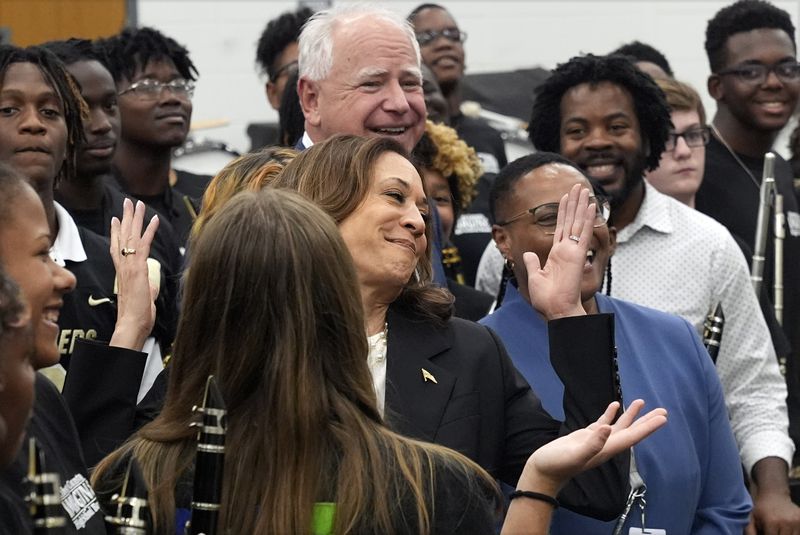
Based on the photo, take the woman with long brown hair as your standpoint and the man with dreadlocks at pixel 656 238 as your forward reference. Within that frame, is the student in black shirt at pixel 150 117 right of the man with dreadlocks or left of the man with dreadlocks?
left

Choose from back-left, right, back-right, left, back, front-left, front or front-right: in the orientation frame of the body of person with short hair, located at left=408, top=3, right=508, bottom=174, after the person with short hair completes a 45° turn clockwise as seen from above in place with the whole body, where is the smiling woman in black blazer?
front-left

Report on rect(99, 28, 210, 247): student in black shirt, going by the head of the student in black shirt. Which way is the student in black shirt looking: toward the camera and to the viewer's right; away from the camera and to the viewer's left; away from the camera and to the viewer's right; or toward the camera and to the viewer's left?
toward the camera and to the viewer's right

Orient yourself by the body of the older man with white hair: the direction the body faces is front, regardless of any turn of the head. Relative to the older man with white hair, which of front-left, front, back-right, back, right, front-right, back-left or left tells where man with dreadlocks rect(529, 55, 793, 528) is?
front-left

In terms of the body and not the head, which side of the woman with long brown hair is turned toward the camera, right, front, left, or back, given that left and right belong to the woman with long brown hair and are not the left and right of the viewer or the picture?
back

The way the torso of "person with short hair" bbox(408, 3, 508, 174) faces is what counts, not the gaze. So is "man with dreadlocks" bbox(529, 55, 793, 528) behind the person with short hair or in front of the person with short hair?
in front

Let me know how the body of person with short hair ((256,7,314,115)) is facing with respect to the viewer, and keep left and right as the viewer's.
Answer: facing the viewer and to the right of the viewer

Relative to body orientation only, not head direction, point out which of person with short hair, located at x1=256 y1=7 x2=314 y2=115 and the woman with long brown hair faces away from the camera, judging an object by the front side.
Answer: the woman with long brown hair

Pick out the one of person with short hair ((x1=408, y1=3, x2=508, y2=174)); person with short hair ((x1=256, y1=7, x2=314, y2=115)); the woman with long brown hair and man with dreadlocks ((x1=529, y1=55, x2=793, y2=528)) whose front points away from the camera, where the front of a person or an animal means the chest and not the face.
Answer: the woman with long brown hair

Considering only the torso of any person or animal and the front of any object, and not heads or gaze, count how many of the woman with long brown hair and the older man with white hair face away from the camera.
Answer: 1

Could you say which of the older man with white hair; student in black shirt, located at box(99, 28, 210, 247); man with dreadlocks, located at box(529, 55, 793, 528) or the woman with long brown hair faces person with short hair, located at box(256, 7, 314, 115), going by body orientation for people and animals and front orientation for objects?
the woman with long brown hair

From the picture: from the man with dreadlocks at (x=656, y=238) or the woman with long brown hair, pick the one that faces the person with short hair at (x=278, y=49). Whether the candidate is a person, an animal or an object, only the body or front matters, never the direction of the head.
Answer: the woman with long brown hair
